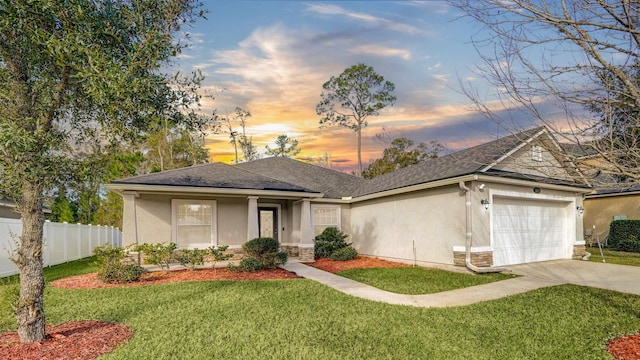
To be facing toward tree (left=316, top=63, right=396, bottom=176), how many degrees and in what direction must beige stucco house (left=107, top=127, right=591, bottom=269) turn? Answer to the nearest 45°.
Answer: approximately 135° to its left

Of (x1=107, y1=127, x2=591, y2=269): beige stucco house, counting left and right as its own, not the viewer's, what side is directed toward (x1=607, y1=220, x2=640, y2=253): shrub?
left

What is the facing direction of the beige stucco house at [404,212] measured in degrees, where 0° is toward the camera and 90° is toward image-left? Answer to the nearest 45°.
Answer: approximately 315°

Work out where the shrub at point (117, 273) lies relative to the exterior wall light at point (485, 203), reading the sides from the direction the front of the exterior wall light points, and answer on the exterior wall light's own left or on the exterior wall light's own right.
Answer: on the exterior wall light's own right

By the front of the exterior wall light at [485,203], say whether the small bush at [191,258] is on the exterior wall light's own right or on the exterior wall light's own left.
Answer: on the exterior wall light's own right
